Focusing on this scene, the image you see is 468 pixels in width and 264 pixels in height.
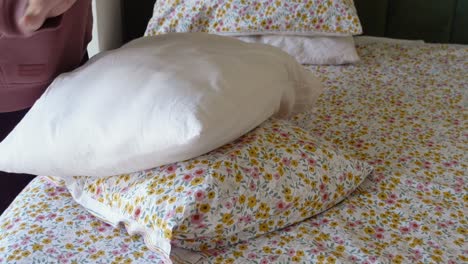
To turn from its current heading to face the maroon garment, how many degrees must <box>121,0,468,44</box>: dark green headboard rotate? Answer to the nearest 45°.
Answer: approximately 45° to its right

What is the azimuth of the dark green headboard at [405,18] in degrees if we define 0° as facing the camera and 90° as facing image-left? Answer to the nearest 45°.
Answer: approximately 0°

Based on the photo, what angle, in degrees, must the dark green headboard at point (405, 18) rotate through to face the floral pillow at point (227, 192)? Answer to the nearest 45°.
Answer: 0° — it already faces it
